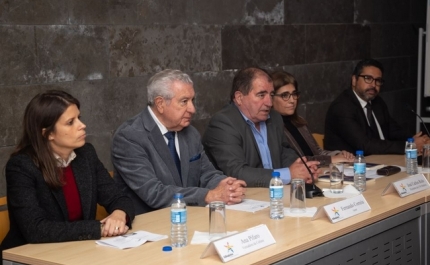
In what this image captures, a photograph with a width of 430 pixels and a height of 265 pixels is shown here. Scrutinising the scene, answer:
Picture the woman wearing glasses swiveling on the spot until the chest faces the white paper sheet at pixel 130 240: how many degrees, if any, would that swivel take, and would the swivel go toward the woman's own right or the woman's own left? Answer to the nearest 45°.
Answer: approximately 45° to the woman's own right

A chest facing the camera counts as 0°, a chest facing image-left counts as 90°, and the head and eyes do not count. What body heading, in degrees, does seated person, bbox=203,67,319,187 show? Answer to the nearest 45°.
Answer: approximately 315°

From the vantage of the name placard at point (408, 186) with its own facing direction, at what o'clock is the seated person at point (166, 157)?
The seated person is roughly at 4 o'clock from the name placard.

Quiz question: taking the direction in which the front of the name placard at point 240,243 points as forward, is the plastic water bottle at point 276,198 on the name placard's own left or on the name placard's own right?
on the name placard's own left

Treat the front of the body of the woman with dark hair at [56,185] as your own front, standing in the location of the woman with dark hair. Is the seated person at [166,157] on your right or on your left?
on your left

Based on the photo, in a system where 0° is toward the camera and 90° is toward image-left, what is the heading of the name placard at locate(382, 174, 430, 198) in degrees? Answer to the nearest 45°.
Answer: approximately 315°
